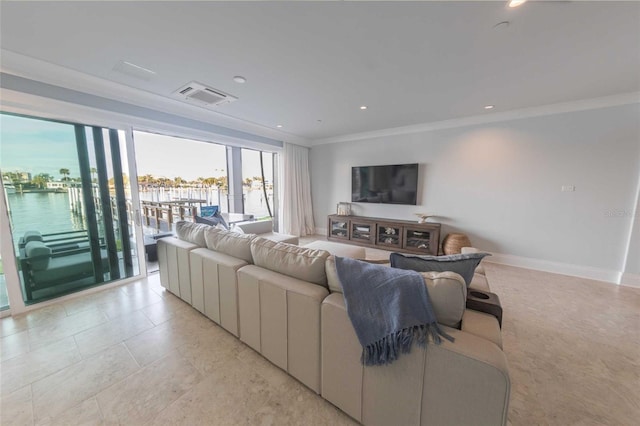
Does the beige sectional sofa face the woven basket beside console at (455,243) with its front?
yes

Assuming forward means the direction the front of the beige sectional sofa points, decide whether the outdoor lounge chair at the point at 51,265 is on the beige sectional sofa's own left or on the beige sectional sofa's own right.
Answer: on the beige sectional sofa's own left

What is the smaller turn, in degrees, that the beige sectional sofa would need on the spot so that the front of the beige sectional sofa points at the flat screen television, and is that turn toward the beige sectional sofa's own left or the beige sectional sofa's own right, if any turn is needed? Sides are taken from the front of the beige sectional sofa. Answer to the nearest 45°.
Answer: approximately 45° to the beige sectional sofa's own left

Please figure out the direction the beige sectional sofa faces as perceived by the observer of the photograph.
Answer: facing away from the viewer and to the right of the viewer

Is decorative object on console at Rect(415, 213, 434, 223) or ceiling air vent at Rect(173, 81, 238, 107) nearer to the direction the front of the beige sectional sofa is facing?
the decorative object on console

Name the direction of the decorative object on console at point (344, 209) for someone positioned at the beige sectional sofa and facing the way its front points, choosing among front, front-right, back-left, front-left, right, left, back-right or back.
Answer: front-left

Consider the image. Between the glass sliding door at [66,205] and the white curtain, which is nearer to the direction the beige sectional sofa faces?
the white curtain

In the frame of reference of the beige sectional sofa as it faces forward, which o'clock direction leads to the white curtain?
The white curtain is roughly at 10 o'clock from the beige sectional sofa.

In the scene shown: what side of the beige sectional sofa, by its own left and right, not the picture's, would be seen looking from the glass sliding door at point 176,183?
left

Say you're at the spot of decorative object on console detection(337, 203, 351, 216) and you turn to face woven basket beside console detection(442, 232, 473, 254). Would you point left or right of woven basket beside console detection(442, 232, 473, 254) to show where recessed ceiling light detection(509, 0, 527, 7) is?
right

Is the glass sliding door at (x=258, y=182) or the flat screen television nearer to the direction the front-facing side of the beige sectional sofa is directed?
the flat screen television
